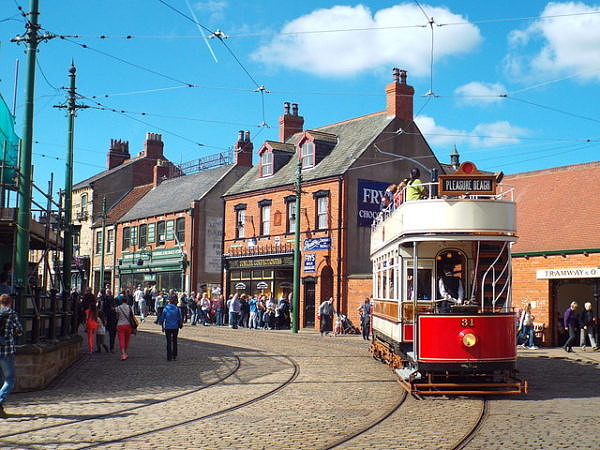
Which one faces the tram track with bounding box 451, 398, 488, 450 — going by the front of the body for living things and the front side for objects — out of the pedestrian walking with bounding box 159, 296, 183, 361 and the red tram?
the red tram

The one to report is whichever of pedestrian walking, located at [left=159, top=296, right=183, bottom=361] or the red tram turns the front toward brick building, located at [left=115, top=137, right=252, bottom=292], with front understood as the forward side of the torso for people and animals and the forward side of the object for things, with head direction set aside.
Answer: the pedestrian walking

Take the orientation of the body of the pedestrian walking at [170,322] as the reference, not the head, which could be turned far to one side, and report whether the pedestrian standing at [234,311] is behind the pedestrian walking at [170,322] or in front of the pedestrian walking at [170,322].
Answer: in front

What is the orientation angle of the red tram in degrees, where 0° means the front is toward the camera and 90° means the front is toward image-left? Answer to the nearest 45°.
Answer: approximately 0°

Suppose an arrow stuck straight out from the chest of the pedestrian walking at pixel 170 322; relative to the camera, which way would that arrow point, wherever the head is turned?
away from the camera

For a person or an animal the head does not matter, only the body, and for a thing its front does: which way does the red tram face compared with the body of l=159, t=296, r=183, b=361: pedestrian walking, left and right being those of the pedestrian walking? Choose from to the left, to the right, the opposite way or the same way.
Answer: the opposite way

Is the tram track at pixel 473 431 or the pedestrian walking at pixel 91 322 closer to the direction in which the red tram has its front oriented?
the tram track
